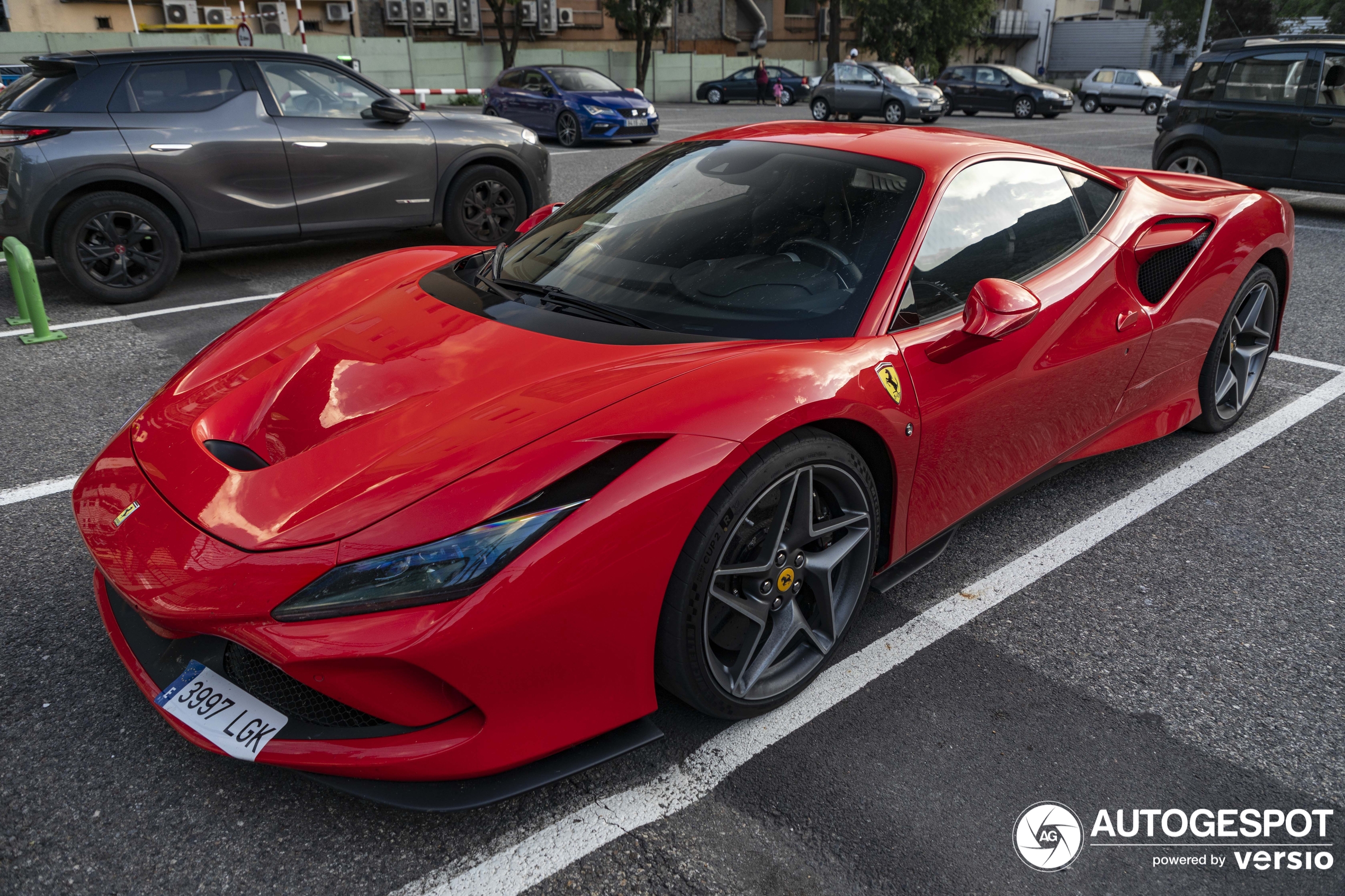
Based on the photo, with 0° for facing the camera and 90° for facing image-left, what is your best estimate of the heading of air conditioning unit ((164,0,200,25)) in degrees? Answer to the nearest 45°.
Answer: approximately 0°

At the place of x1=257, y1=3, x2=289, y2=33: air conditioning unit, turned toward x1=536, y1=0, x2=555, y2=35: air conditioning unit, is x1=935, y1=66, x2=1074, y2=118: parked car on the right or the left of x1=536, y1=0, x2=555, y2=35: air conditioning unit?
right

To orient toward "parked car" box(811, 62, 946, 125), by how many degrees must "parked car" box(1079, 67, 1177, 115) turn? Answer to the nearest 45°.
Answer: approximately 90° to its right

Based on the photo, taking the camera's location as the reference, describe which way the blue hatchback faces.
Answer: facing the viewer and to the right of the viewer

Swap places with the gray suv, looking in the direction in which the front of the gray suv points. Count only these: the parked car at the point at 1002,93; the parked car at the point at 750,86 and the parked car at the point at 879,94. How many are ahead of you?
3
